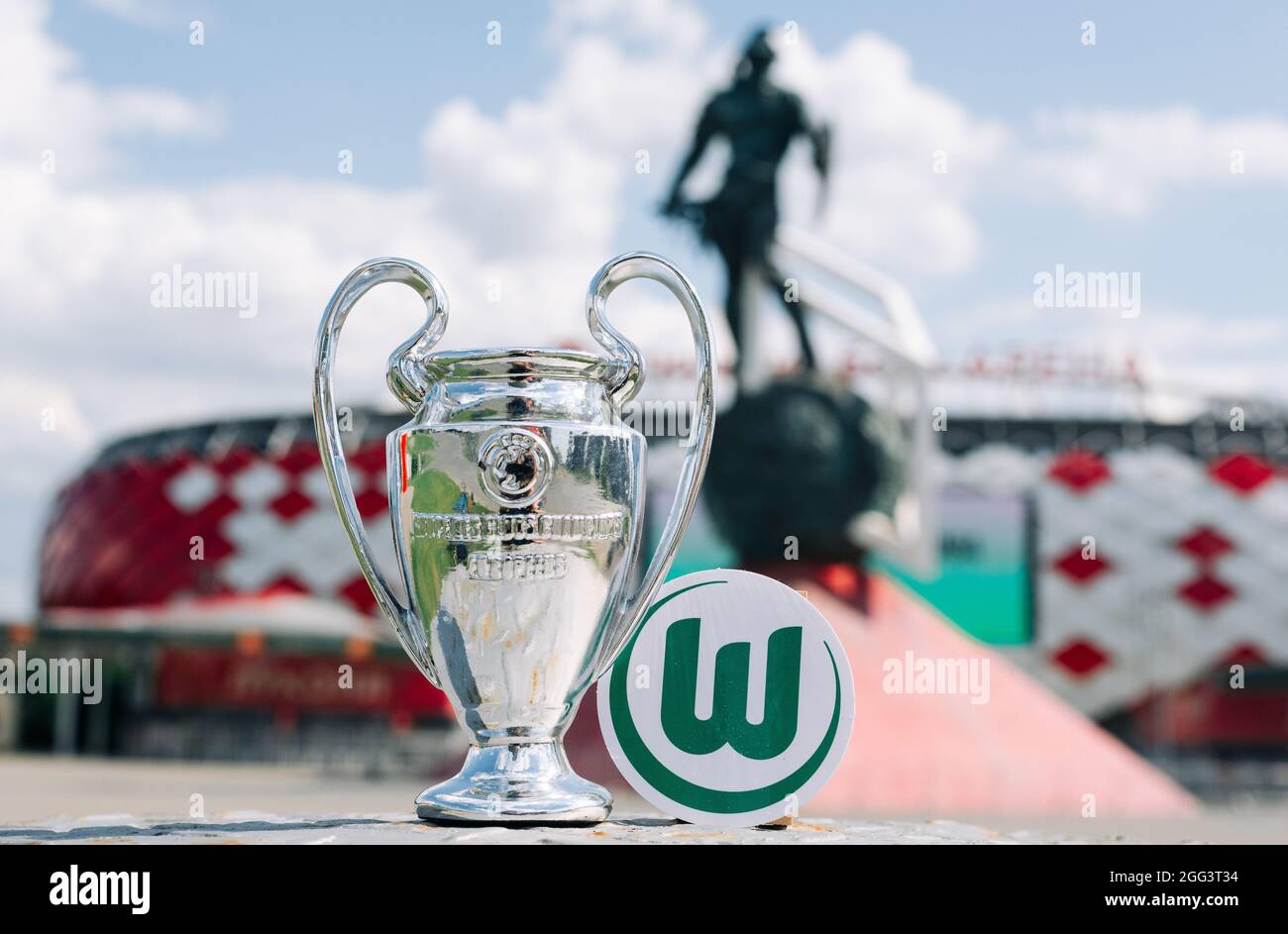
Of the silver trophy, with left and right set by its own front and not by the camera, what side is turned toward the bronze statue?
back

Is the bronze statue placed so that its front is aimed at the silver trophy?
yes

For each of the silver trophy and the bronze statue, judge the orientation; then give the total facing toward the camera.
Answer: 2

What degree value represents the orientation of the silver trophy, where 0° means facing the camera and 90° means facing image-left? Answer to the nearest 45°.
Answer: approximately 0°
